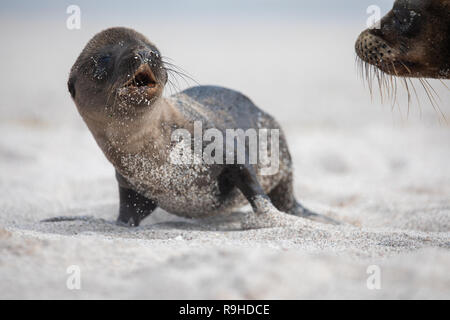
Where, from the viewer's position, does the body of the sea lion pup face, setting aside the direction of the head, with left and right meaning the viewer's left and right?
facing the viewer and to the left of the viewer
